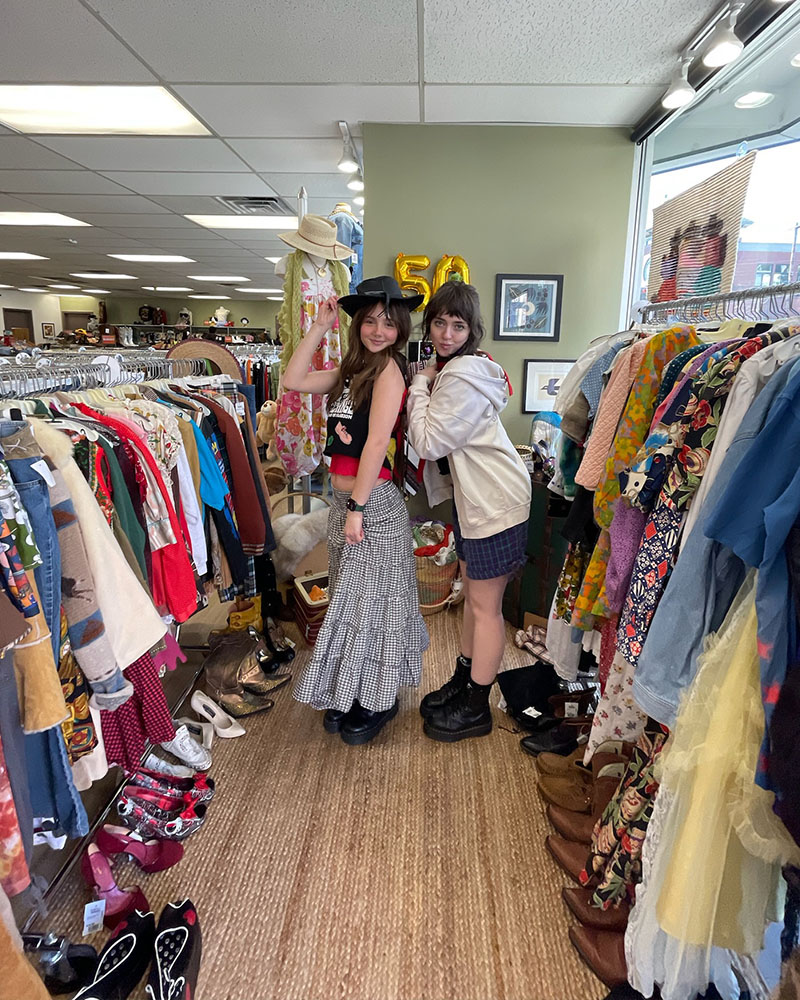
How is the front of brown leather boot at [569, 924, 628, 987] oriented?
to the viewer's left

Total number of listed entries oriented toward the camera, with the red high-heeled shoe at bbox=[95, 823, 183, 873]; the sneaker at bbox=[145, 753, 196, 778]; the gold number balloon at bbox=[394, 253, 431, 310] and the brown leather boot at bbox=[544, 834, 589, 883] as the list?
1

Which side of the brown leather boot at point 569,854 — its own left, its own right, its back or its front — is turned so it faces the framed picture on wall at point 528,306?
right

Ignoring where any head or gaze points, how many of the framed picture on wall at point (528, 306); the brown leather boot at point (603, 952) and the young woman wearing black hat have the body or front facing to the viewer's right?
0

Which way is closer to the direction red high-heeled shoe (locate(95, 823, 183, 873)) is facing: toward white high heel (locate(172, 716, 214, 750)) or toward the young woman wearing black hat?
the young woman wearing black hat

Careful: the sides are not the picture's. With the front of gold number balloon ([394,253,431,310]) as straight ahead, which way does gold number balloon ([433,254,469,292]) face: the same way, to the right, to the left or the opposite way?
the same way

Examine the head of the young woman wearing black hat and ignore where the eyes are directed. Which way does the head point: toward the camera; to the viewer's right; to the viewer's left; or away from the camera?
toward the camera

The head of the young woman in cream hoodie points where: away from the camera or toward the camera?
toward the camera

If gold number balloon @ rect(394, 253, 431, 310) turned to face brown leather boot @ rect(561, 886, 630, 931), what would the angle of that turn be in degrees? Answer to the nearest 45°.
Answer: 0° — it already faces it

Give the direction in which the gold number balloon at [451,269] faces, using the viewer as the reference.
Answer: facing the viewer

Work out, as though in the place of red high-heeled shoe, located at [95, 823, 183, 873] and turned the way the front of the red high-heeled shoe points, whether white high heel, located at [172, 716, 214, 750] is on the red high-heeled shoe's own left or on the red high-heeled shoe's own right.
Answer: on the red high-heeled shoe's own left

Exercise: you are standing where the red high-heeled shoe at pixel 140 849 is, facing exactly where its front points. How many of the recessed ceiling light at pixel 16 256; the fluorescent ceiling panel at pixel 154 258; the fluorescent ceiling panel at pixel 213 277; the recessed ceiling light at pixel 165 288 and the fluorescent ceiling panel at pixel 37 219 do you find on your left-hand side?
5

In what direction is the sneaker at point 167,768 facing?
to the viewer's right

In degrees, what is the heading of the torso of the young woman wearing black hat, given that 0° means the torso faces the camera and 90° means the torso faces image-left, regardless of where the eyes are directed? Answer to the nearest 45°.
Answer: approximately 45°

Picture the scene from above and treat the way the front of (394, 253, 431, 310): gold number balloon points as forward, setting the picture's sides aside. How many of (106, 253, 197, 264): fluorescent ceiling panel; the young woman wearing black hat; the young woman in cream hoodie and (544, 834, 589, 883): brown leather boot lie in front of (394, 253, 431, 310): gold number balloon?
3

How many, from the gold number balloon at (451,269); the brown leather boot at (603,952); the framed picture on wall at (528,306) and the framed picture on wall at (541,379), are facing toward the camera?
3

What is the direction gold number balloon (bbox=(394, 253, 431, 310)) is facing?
toward the camera

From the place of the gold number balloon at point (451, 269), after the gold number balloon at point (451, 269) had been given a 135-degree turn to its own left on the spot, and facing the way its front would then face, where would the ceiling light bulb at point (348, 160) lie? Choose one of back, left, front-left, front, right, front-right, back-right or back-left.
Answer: back-left

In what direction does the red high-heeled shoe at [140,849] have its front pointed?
to the viewer's right
